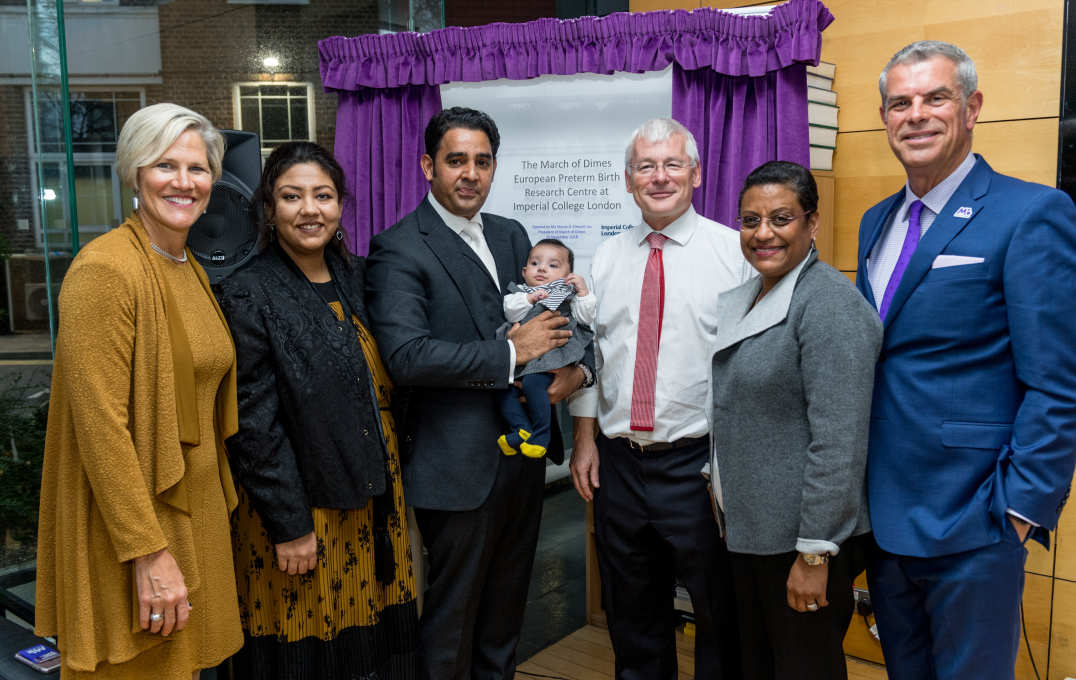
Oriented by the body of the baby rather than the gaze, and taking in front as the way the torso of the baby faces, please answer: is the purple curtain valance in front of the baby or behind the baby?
behind

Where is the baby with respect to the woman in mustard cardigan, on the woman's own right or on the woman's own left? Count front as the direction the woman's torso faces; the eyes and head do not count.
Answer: on the woman's own left

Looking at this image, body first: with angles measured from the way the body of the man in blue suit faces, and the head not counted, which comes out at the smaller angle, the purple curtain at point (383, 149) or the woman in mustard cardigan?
the woman in mustard cardigan

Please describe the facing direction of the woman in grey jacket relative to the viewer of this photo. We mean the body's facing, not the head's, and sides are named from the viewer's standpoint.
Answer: facing the viewer and to the left of the viewer

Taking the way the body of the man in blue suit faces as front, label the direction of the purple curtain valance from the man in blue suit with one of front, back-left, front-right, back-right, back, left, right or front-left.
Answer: right

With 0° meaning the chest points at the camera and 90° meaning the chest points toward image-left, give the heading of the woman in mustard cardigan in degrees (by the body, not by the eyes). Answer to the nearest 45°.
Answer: approximately 315°

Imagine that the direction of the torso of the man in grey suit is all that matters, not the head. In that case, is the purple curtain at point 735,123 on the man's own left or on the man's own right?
on the man's own left

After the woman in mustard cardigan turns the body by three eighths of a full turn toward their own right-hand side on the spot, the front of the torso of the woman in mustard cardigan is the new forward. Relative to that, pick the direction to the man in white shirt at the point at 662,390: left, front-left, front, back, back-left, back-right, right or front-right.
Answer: back

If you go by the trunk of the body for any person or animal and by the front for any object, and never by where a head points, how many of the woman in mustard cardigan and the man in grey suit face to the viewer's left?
0

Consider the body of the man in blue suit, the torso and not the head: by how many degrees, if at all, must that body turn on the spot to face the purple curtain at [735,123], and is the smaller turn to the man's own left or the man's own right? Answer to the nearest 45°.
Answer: approximately 90° to the man's own right

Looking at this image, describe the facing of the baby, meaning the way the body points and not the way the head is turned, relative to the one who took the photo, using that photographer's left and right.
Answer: facing the viewer

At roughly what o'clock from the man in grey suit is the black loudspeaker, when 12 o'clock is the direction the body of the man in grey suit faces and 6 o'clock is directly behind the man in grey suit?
The black loudspeaker is roughly at 5 o'clock from the man in grey suit.

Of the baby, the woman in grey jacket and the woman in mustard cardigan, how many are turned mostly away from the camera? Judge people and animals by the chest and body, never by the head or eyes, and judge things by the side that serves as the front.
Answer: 0

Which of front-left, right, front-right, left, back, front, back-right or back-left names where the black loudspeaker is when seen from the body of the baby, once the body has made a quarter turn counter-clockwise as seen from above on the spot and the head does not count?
back

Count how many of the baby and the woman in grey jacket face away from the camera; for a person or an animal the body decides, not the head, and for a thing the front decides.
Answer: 0

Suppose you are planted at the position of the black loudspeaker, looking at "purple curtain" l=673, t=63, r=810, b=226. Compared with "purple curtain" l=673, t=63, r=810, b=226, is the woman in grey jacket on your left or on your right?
right
